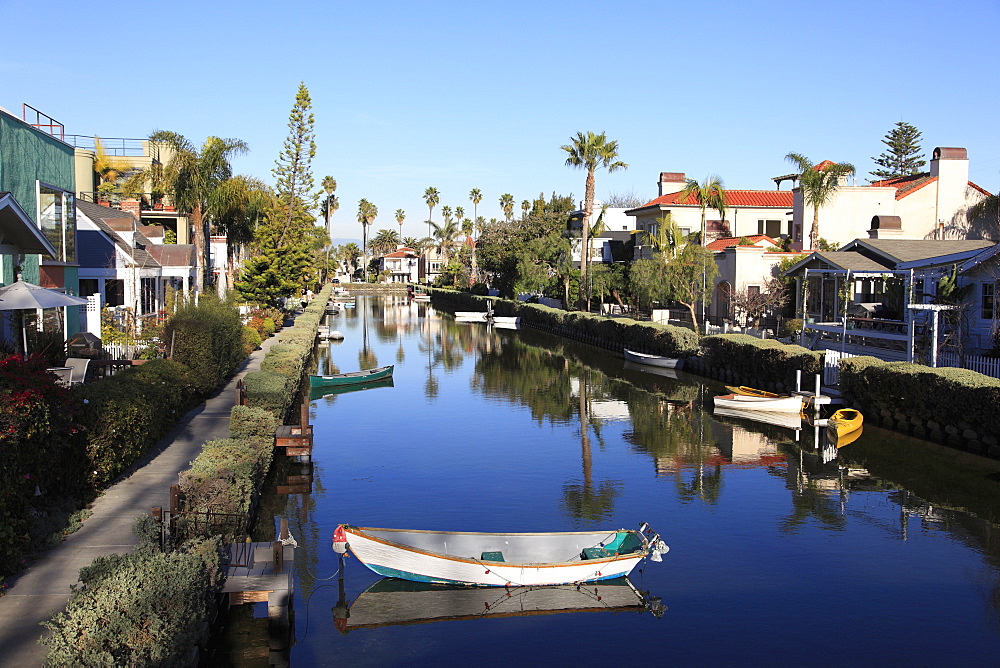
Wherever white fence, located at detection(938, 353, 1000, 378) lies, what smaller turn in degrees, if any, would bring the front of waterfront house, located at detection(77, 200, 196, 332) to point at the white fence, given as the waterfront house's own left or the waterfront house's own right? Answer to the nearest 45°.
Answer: approximately 45° to the waterfront house's own right

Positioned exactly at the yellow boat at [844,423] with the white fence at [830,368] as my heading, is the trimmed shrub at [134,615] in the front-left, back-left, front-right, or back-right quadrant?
back-left

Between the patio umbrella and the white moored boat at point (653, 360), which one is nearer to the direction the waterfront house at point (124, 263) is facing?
the white moored boat

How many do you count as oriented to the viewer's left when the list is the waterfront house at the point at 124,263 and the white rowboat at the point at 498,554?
1

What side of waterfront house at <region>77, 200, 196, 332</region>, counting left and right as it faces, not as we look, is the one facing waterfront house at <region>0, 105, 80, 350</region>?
right

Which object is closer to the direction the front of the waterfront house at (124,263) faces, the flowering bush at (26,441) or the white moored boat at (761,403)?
the white moored boat

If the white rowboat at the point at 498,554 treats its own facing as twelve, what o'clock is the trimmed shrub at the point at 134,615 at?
The trimmed shrub is roughly at 10 o'clock from the white rowboat.

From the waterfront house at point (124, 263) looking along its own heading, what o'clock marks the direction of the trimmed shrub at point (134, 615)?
The trimmed shrub is roughly at 3 o'clock from the waterfront house.

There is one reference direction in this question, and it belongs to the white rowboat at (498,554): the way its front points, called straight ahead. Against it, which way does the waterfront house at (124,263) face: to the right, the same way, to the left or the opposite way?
the opposite way

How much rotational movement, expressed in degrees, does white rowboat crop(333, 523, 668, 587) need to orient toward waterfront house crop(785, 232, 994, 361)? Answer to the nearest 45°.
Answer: approximately 135° to its right

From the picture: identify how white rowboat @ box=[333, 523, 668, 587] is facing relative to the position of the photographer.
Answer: facing to the left of the viewer

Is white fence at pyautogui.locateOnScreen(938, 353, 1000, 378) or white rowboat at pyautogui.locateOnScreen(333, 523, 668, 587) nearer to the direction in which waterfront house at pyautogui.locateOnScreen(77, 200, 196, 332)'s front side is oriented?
the white fence

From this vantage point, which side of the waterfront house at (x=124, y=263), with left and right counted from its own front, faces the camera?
right

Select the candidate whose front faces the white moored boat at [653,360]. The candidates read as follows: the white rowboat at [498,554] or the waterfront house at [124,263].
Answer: the waterfront house

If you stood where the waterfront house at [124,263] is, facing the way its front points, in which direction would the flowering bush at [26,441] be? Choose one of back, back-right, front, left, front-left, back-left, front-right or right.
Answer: right
